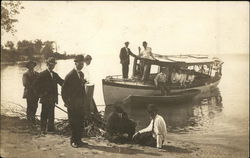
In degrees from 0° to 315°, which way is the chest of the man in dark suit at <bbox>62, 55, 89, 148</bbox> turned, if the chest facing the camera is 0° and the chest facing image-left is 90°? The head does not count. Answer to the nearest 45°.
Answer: approximately 315°

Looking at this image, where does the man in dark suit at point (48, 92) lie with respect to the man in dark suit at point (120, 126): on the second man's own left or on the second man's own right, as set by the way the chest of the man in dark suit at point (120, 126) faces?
on the second man's own right

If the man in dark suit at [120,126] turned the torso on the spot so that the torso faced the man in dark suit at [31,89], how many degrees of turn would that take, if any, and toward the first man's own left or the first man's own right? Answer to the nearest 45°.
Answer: approximately 135° to the first man's own right

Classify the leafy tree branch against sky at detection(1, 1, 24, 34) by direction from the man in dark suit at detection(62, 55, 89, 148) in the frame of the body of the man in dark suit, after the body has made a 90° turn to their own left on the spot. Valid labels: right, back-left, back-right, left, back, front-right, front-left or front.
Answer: left

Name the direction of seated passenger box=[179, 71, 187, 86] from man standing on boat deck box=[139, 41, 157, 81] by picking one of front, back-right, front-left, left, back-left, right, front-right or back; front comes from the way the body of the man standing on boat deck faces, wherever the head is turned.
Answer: back-left

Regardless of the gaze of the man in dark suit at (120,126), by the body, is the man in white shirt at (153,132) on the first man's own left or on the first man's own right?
on the first man's own left
